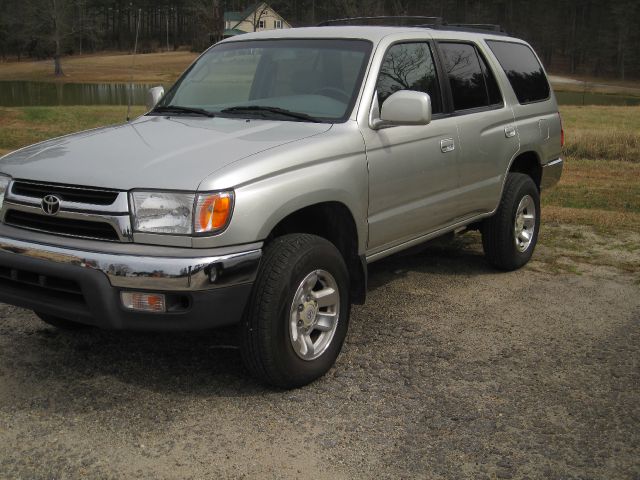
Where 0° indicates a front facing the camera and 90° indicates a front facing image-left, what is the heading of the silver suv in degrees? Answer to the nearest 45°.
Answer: approximately 45°
